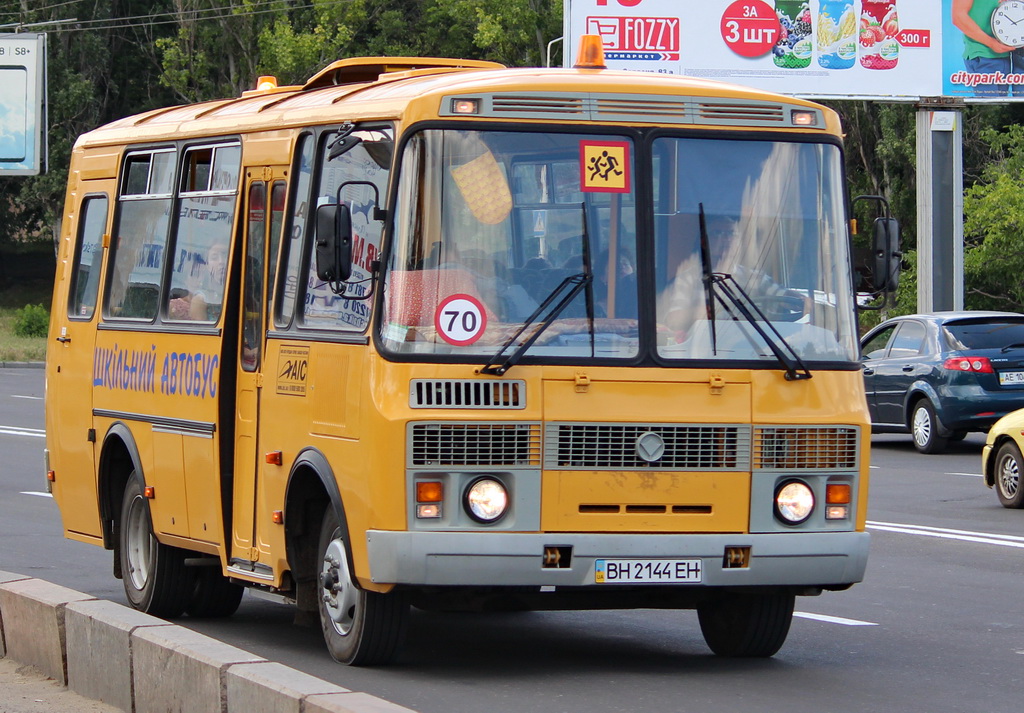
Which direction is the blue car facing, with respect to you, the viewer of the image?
facing away from the viewer and to the left of the viewer

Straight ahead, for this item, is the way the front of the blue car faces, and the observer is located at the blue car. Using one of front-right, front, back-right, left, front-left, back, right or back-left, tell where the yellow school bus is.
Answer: back-left

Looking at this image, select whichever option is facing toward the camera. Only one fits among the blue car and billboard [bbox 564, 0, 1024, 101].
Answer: the billboard

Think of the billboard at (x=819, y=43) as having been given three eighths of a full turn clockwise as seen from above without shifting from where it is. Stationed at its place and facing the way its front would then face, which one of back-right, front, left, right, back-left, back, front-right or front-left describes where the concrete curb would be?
back-left

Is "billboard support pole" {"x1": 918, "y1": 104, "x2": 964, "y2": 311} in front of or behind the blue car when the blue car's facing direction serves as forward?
in front

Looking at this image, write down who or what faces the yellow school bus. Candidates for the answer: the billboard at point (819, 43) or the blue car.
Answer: the billboard

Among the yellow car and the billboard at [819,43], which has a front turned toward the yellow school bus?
the billboard

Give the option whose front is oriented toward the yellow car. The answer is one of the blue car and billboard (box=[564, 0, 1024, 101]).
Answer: the billboard

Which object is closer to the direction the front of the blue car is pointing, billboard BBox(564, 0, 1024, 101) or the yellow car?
the billboard

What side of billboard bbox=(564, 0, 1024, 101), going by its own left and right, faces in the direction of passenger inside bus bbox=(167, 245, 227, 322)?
front

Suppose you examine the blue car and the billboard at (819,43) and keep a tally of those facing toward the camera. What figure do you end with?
1

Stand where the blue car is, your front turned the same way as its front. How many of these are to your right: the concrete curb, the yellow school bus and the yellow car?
0

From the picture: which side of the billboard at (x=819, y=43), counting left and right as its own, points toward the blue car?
front

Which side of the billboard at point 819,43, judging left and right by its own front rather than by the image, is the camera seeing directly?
front

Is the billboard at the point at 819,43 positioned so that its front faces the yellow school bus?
yes

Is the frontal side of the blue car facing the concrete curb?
no
